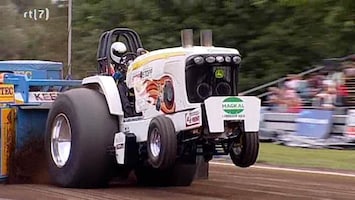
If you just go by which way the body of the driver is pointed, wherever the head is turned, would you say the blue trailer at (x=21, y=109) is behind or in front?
behind

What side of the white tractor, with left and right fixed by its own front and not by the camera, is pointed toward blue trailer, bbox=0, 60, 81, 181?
back

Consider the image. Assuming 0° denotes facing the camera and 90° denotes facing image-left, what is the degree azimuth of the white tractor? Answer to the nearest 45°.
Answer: approximately 315°
